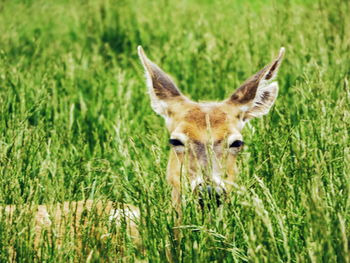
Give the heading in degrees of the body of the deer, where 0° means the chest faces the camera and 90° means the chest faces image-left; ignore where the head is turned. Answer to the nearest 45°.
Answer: approximately 315°
